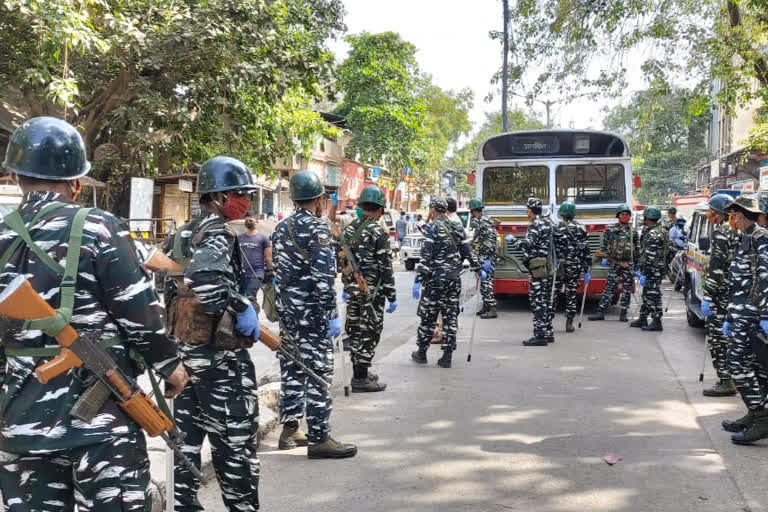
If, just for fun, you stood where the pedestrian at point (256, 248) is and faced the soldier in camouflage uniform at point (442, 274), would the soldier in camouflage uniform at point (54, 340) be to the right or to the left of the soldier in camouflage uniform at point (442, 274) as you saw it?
right

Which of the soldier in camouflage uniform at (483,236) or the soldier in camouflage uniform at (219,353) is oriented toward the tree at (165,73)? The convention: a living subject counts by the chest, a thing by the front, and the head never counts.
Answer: the soldier in camouflage uniform at (483,236)

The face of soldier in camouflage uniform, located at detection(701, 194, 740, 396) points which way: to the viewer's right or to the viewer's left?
to the viewer's left

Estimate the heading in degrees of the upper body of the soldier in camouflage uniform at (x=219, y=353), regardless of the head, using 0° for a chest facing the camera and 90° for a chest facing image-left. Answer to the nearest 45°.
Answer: approximately 270°

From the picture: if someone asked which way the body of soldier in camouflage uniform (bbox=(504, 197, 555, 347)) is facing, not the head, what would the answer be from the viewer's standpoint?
to the viewer's left

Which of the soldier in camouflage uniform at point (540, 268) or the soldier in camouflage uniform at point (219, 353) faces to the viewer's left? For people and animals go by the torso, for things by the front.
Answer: the soldier in camouflage uniform at point (540, 268)

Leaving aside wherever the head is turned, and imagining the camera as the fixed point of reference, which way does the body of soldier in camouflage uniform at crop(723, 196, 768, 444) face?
to the viewer's left

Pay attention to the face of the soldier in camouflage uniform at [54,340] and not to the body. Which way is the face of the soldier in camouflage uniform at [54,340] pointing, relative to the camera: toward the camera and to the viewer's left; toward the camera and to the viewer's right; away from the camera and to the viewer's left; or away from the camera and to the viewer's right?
away from the camera and to the viewer's right

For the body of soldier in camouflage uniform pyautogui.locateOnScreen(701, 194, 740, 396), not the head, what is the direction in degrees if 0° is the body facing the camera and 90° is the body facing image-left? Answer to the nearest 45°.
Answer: approximately 90°
